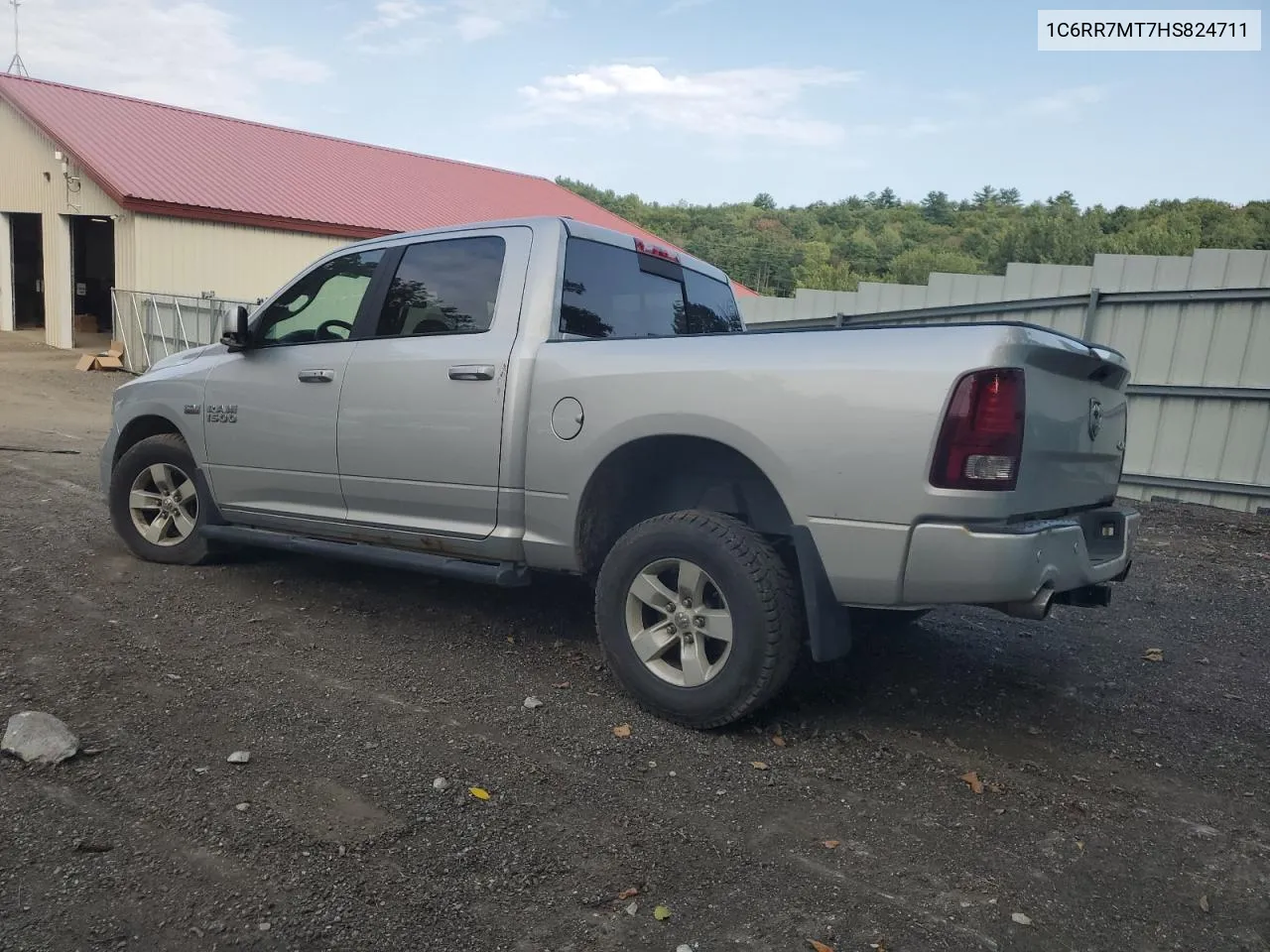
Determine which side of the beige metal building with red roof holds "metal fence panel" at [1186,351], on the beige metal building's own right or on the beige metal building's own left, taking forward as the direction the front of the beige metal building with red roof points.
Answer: on the beige metal building's own left

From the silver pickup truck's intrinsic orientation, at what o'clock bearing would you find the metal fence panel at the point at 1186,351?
The metal fence panel is roughly at 3 o'clock from the silver pickup truck.

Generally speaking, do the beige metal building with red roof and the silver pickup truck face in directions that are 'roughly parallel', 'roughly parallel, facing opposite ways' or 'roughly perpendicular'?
roughly perpendicular

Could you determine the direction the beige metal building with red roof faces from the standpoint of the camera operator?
facing the viewer and to the left of the viewer

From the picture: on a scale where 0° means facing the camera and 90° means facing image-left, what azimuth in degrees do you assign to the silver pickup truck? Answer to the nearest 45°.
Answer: approximately 135°

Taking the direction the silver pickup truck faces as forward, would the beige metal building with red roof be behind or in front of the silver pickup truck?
in front

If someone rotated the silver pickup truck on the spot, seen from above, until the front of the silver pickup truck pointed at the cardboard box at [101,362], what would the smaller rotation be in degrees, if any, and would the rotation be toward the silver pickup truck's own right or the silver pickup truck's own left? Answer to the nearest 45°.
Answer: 0° — it already faces it

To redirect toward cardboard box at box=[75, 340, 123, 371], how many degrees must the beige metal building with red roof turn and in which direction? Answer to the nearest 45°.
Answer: approximately 45° to its left

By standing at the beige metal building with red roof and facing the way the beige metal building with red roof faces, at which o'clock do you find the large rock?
The large rock is roughly at 10 o'clock from the beige metal building with red roof.
